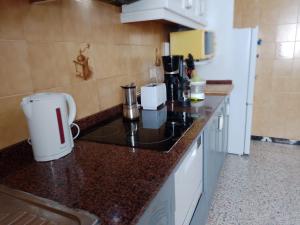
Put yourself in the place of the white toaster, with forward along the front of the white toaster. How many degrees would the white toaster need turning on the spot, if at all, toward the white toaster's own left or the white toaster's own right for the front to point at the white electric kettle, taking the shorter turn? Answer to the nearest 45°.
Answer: approximately 90° to the white toaster's own right

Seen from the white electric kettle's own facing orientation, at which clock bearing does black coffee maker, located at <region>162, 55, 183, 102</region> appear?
The black coffee maker is roughly at 5 o'clock from the white electric kettle.

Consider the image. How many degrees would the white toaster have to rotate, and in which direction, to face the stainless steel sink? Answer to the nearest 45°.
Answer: approximately 45° to its right

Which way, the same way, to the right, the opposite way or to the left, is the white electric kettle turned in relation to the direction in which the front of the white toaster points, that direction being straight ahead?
to the right

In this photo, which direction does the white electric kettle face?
to the viewer's left

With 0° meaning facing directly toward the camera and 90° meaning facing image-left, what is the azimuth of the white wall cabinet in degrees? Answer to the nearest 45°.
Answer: approximately 315°

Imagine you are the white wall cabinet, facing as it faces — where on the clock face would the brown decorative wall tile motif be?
The brown decorative wall tile motif is roughly at 3 o'clock from the white wall cabinet.
